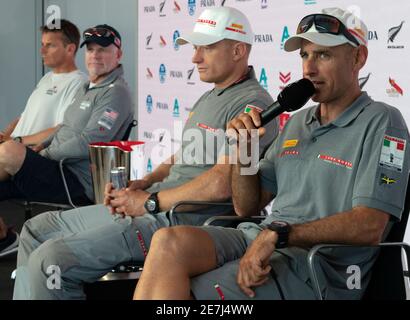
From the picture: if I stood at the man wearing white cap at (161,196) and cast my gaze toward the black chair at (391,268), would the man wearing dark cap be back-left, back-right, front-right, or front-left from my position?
back-left

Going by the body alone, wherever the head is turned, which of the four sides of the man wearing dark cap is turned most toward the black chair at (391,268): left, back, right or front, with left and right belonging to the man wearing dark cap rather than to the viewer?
left

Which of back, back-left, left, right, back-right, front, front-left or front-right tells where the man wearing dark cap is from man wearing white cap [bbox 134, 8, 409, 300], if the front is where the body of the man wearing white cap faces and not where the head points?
right

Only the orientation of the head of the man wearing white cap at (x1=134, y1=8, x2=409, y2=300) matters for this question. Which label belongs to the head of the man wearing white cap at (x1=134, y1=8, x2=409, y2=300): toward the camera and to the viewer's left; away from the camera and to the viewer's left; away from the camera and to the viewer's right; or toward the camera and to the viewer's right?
toward the camera and to the viewer's left

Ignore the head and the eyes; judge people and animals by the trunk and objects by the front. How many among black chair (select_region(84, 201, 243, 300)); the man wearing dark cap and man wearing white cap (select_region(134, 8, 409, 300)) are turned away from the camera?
0

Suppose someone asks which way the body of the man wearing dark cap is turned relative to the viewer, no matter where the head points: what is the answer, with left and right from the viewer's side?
facing the viewer and to the left of the viewer

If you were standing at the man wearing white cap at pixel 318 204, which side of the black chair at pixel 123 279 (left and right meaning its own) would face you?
left

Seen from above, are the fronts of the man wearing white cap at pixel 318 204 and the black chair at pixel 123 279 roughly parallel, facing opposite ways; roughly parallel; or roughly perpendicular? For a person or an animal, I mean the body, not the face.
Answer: roughly parallel

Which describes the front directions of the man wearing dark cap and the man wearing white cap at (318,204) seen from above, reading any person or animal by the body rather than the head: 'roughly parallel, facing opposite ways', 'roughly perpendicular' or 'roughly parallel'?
roughly parallel

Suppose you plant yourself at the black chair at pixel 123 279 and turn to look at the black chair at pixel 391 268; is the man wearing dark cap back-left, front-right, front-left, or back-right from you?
back-left

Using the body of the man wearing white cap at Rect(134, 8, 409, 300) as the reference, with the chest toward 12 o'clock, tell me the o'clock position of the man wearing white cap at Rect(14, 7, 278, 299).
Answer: the man wearing white cap at Rect(14, 7, 278, 299) is roughly at 3 o'clock from the man wearing white cap at Rect(134, 8, 409, 300).

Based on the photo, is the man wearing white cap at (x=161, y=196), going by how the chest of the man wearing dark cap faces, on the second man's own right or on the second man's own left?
on the second man's own left

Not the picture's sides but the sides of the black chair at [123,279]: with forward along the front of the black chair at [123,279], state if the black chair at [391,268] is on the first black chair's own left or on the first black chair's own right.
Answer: on the first black chair's own left

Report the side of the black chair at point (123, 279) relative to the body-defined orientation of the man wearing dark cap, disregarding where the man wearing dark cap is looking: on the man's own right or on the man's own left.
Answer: on the man's own left

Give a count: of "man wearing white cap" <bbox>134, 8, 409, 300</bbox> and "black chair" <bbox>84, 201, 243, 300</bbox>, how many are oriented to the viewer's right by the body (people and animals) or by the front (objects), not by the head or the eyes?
0

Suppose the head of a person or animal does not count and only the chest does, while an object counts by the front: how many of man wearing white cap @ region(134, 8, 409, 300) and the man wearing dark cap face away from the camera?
0

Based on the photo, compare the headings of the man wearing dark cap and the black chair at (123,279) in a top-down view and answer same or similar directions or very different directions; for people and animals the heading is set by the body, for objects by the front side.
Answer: same or similar directions
